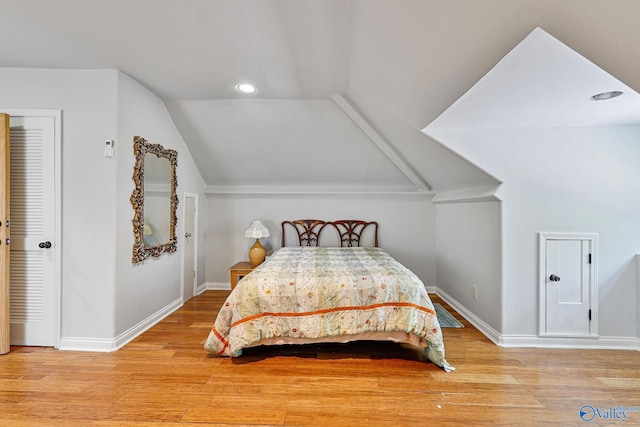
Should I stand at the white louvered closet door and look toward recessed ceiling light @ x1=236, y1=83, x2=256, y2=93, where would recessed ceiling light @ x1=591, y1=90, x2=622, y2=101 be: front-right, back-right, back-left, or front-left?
front-right

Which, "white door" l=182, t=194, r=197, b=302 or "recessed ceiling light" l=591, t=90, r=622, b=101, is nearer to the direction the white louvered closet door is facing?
the recessed ceiling light

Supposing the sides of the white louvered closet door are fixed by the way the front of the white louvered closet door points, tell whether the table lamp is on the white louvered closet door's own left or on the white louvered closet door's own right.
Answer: on the white louvered closet door's own left

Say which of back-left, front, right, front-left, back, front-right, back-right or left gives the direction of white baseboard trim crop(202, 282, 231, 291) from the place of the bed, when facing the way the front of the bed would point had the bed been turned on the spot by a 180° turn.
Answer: front-left

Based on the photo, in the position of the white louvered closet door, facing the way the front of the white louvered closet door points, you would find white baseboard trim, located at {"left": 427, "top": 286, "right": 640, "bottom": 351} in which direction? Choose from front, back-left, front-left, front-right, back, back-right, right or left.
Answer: front-left

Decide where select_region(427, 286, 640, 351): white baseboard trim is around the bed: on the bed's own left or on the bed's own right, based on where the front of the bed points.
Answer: on the bed's own left

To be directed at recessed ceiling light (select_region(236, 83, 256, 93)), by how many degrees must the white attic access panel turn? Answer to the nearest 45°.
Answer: approximately 45° to its right

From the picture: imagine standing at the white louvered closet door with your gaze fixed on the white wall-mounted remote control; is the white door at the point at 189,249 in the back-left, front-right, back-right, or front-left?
front-left

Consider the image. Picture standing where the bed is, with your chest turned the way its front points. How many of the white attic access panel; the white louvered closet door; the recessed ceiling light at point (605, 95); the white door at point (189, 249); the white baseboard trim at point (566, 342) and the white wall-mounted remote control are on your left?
3

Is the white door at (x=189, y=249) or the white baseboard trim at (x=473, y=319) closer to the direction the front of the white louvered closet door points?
the white baseboard trim

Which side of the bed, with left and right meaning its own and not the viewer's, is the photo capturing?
front

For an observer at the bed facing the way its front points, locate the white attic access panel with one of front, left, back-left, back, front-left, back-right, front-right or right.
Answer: left

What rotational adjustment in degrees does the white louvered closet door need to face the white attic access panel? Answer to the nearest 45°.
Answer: approximately 45° to its left
